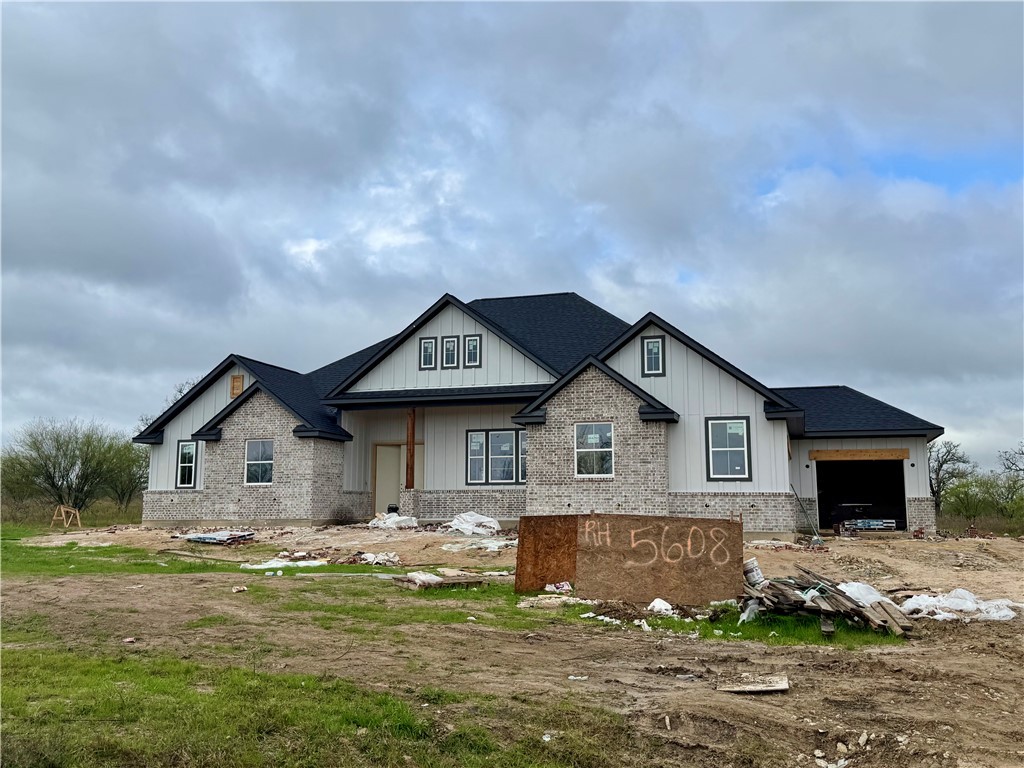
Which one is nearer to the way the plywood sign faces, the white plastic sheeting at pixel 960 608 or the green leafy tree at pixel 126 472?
the white plastic sheeting

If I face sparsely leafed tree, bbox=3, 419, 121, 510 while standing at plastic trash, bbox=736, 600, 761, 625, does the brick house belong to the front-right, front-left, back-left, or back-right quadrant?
front-right

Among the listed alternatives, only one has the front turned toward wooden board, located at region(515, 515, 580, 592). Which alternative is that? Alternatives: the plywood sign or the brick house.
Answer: the brick house

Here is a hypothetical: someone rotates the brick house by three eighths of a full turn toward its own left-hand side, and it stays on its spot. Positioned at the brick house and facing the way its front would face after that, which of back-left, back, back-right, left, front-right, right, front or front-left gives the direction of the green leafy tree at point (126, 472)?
left

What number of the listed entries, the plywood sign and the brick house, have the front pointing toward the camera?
2

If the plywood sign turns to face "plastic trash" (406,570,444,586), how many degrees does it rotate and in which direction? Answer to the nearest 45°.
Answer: approximately 90° to its right

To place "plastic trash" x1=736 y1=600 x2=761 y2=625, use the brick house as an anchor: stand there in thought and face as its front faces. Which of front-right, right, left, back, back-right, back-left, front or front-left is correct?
front

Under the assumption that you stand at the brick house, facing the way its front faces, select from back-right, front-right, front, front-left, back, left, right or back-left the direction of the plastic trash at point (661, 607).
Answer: front

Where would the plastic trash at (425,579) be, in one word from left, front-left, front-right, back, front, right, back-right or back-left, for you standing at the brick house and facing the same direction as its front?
front

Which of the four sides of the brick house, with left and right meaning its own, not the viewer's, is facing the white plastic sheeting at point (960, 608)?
front

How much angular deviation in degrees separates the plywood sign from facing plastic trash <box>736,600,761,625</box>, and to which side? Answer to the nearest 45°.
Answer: approximately 45° to its left

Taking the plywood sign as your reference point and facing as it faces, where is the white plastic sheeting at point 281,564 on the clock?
The white plastic sheeting is roughly at 4 o'clock from the plywood sign.

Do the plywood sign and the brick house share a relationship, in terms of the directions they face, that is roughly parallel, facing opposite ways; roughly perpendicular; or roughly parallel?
roughly parallel

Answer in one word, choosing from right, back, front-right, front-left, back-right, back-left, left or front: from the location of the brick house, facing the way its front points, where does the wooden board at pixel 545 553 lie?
front

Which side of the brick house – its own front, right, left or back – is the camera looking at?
front

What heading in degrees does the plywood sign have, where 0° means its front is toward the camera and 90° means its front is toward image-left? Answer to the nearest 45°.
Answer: approximately 0°
